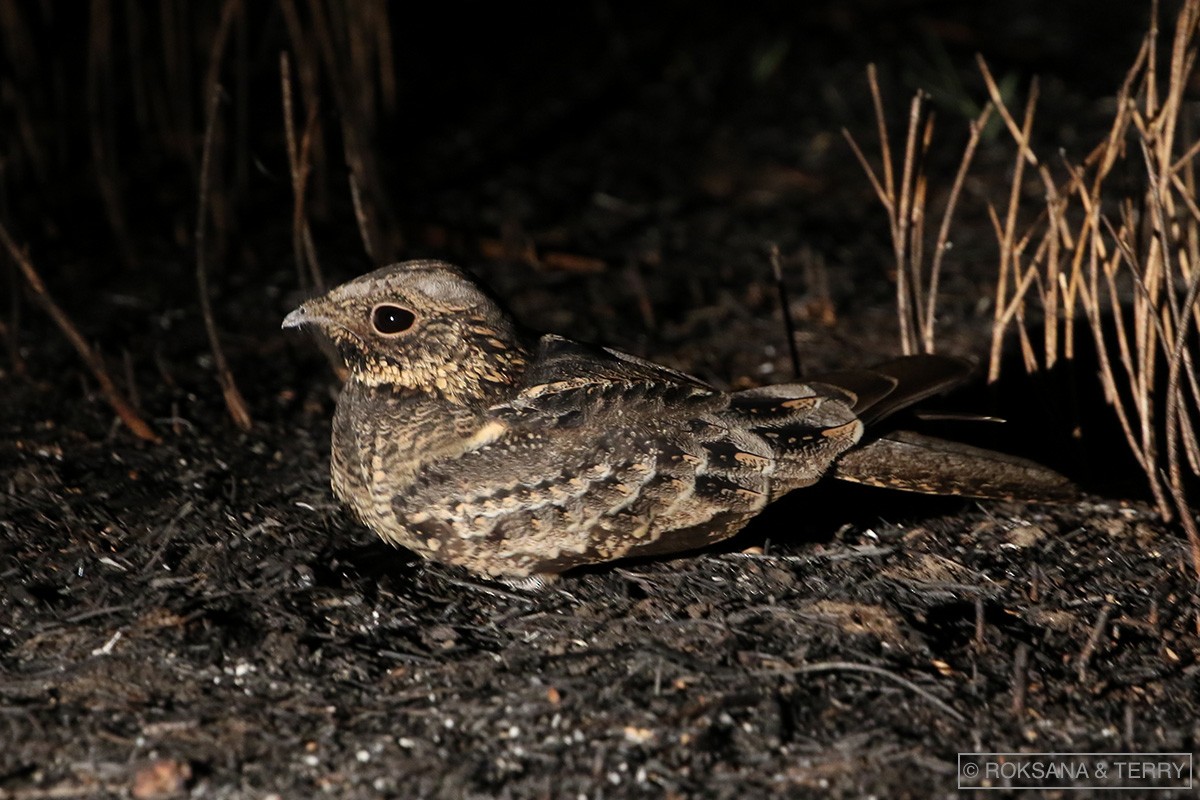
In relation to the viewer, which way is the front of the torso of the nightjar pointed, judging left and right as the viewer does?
facing to the left of the viewer

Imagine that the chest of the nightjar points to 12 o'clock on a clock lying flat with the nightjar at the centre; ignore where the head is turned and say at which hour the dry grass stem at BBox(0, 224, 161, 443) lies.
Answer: The dry grass stem is roughly at 1 o'clock from the nightjar.

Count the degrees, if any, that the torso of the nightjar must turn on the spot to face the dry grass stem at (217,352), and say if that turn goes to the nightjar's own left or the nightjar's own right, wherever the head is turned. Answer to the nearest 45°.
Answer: approximately 45° to the nightjar's own right

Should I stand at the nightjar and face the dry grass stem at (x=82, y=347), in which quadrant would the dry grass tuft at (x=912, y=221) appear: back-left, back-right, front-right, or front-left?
back-right

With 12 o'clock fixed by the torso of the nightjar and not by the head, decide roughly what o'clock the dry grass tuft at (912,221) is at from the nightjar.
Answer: The dry grass tuft is roughly at 5 o'clock from the nightjar.
